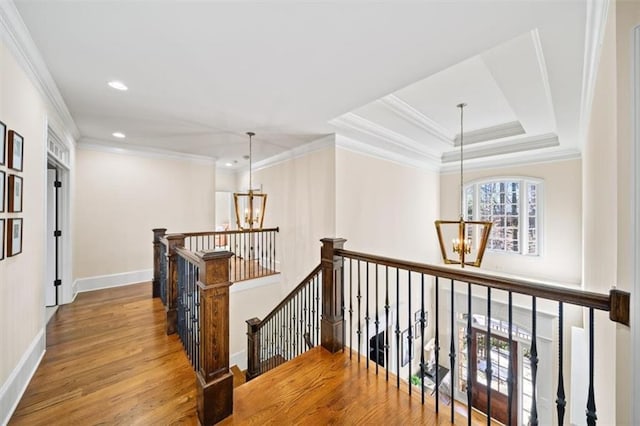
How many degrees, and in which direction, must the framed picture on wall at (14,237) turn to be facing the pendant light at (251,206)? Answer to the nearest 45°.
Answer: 0° — it already faces it

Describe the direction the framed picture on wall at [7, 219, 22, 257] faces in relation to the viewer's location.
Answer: facing to the right of the viewer

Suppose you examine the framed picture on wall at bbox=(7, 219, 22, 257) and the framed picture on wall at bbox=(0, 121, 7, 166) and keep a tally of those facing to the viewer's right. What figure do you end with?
2

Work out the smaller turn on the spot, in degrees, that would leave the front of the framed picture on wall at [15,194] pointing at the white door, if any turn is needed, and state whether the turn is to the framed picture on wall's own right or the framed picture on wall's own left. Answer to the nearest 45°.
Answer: approximately 90° to the framed picture on wall's own left

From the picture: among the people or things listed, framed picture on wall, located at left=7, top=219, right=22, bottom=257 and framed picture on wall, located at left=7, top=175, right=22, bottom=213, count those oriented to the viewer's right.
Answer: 2

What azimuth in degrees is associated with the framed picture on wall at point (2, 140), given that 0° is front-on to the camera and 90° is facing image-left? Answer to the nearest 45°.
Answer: approximately 270°

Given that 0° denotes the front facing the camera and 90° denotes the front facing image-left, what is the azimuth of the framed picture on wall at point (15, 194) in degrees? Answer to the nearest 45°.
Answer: approximately 270°
